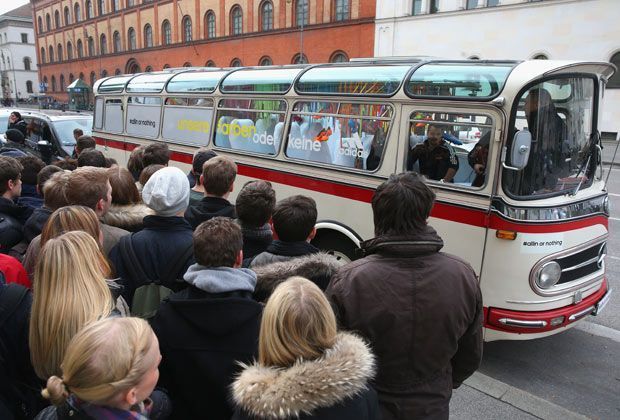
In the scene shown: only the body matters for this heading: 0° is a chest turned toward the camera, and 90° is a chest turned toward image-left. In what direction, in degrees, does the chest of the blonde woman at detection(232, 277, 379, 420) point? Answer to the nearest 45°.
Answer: approximately 180°

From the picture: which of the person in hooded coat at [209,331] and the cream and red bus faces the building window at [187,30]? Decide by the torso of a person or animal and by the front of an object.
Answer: the person in hooded coat

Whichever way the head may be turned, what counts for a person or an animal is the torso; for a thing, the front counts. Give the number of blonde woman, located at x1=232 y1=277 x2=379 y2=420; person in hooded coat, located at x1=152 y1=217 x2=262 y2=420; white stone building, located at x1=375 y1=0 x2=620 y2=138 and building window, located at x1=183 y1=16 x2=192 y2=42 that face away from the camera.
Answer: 2

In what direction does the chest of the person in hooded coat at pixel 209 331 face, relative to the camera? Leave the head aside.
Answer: away from the camera

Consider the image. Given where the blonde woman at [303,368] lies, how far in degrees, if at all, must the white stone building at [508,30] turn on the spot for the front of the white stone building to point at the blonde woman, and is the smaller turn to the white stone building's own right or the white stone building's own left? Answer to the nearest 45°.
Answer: approximately 45° to the white stone building's own left

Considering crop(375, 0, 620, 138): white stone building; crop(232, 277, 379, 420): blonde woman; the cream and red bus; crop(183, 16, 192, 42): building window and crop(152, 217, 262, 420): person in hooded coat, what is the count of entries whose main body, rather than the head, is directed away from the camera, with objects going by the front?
2

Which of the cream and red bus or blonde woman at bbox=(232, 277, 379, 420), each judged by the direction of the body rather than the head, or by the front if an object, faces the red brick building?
the blonde woman

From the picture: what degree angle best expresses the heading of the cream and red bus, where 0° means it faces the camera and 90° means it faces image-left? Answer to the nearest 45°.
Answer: approximately 315°

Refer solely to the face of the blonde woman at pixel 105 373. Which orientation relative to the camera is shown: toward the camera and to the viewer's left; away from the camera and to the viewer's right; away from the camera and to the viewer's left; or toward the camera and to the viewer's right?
away from the camera and to the viewer's right

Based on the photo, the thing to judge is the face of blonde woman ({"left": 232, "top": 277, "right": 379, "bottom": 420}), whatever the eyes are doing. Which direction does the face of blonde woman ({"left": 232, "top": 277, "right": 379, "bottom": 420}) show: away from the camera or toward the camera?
away from the camera

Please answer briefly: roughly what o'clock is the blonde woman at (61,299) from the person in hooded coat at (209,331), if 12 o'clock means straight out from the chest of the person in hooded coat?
The blonde woman is roughly at 9 o'clock from the person in hooded coat.

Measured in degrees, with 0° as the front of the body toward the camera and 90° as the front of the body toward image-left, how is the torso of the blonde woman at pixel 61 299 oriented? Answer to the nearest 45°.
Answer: approximately 225°

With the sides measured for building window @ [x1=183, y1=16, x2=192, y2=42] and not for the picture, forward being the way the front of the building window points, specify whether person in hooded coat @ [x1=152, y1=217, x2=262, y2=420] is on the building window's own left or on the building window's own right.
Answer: on the building window's own left

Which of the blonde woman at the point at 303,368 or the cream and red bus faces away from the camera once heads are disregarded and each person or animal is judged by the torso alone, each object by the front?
the blonde woman

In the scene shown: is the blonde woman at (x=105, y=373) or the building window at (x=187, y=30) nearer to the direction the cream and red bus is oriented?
the blonde woman

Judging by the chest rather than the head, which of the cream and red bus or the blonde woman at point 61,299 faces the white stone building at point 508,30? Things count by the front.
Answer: the blonde woman
